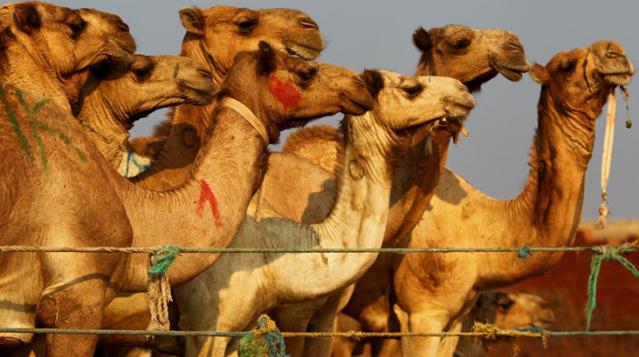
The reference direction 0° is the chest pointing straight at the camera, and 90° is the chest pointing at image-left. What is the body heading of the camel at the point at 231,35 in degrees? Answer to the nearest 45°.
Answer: approximately 270°

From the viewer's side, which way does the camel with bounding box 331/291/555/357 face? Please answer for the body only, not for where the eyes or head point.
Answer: to the viewer's right

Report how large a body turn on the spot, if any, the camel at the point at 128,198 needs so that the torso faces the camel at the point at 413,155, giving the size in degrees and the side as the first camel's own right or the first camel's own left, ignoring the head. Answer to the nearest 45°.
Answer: approximately 45° to the first camel's own left

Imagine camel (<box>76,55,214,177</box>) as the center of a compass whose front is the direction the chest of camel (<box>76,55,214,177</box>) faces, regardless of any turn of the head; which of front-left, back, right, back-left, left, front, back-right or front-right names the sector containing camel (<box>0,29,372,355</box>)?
right

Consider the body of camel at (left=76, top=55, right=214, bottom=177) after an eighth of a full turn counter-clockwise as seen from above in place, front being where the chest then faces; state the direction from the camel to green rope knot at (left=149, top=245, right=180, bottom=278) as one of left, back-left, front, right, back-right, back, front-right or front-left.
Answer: back-right

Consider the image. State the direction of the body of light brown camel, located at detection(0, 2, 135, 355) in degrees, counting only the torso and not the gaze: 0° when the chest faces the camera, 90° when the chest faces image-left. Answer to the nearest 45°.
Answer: approximately 270°

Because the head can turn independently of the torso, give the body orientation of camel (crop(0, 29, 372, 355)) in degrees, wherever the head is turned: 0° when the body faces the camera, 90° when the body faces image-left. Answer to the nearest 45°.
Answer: approximately 270°

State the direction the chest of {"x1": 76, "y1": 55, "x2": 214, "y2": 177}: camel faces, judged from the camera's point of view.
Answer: to the viewer's right

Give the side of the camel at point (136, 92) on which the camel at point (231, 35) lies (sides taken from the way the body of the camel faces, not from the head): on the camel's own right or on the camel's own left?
on the camel's own left

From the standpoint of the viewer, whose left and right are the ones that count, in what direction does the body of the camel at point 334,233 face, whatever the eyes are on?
facing to the right of the viewer
